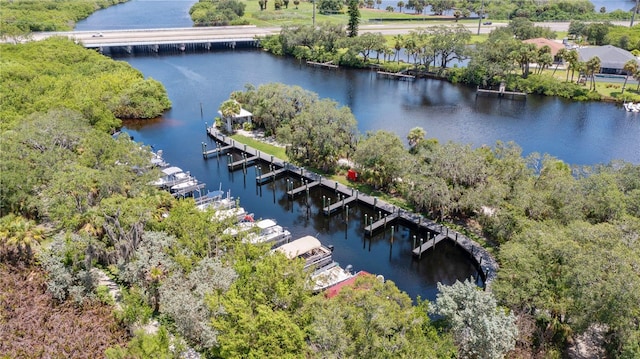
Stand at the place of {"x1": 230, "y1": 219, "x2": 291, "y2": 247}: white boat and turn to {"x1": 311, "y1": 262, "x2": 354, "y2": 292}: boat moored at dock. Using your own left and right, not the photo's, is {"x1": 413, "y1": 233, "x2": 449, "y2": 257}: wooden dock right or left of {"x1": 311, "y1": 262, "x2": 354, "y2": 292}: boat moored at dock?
left

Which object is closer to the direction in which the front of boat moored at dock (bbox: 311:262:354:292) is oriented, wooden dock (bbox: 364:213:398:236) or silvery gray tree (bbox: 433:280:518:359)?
the silvery gray tree

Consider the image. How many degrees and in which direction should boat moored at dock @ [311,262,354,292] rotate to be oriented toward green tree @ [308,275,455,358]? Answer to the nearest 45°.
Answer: approximately 45° to its left
